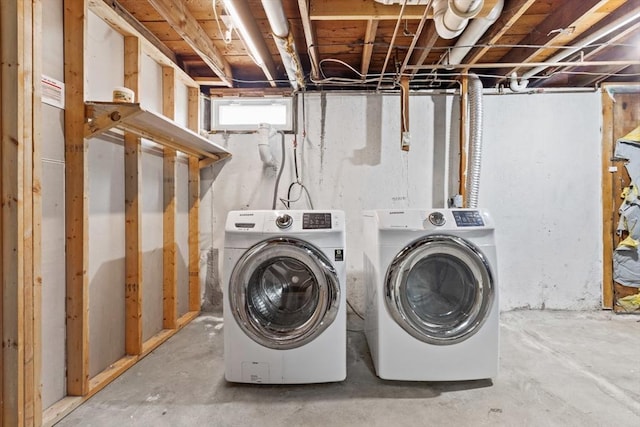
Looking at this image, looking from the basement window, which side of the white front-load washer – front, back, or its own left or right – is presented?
back

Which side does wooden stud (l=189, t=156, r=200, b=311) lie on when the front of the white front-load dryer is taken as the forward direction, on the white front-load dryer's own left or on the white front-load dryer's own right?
on the white front-load dryer's own right

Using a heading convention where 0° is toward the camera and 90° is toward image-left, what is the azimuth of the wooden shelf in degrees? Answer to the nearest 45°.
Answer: approximately 270°

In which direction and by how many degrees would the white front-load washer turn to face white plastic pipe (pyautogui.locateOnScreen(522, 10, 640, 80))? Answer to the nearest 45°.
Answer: approximately 90° to its left

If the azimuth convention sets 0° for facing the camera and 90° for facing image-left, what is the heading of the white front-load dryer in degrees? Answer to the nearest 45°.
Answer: approximately 0°

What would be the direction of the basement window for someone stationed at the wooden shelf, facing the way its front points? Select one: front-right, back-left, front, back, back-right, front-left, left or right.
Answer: front-left

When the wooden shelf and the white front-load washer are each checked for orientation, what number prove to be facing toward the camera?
1
